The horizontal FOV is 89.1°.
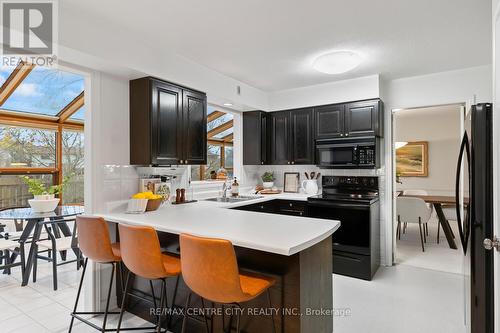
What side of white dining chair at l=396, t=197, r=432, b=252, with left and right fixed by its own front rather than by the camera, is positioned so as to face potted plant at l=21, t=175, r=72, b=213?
back

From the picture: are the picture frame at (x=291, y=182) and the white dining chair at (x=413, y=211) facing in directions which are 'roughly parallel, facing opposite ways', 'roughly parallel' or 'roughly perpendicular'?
roughly parallel, facing opposite ways

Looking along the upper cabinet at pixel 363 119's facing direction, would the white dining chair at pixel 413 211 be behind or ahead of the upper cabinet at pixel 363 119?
behind

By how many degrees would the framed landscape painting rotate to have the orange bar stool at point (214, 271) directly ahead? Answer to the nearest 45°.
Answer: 0° — it already faces it

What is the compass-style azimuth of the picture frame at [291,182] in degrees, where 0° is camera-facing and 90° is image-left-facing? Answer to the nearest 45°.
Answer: approximately 0°

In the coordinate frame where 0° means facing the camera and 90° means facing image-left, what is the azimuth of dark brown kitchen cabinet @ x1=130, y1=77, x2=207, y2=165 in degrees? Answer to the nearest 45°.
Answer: approximately 315°

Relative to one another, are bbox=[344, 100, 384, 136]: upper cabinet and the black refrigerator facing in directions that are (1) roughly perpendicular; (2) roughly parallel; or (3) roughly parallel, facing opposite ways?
roughly perpendicular

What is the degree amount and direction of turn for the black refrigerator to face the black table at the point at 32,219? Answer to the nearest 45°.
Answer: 0° — it already faces it

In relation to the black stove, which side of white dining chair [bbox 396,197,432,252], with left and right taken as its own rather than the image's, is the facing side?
back
